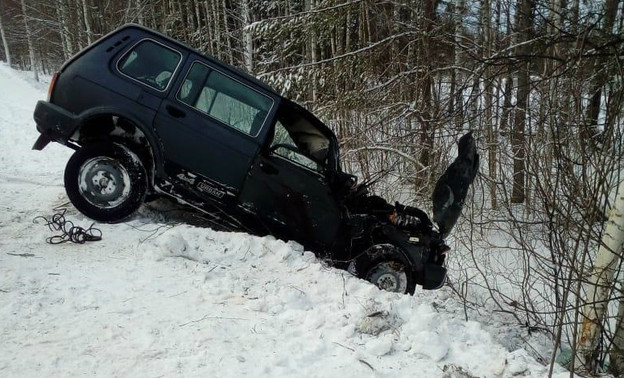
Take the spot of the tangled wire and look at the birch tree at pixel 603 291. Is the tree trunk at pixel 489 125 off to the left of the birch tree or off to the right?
left

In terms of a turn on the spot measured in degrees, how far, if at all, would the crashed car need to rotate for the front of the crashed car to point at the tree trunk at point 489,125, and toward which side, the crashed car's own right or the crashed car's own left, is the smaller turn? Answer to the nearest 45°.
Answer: approximately 45° to the crashed car's own left

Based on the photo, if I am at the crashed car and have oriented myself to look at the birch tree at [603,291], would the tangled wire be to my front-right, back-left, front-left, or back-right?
back-right

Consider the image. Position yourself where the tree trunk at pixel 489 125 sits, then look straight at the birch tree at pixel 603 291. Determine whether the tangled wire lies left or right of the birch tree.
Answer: right

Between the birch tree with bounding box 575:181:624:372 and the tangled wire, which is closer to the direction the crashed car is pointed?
the birch tree

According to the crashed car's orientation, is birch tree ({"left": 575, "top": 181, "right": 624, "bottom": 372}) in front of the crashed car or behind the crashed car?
in front

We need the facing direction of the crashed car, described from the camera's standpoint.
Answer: facing to the right of the viewer

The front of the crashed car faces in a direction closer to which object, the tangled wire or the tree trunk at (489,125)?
the tree trunk
